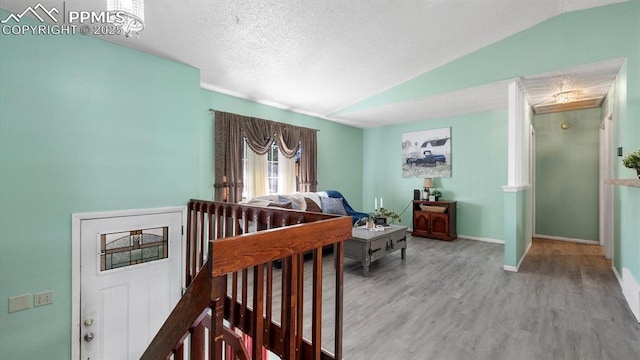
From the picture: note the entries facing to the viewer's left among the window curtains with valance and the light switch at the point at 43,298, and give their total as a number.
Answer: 0

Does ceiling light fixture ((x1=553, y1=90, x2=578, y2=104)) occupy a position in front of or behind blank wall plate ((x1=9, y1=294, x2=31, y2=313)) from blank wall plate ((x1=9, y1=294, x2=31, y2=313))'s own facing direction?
in front

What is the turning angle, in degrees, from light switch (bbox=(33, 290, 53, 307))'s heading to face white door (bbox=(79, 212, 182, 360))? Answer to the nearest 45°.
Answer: approximately 45° to its left

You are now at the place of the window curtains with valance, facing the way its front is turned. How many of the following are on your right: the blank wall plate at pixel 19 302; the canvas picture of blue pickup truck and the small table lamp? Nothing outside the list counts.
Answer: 1

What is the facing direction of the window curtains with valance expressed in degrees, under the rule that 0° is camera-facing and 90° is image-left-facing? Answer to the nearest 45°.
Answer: approximately 315°

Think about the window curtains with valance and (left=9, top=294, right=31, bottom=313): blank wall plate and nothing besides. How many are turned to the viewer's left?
0

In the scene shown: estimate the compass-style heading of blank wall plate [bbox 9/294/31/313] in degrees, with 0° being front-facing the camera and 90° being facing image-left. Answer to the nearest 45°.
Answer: approximately 315°

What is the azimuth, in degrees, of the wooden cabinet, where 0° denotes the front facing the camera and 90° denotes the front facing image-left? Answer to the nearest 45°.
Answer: approximately 45°

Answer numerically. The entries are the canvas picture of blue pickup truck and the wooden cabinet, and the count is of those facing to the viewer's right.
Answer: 0

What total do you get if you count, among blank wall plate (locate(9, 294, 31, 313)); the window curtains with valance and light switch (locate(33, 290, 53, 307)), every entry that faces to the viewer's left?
0

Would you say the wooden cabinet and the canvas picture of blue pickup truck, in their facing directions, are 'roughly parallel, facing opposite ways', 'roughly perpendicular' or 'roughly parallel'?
roughly parallel
